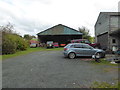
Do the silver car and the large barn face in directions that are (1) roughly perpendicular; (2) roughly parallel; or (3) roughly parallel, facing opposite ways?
roughly perpendicular

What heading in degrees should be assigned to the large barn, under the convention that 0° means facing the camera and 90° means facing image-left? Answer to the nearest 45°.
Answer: approximately 0°
